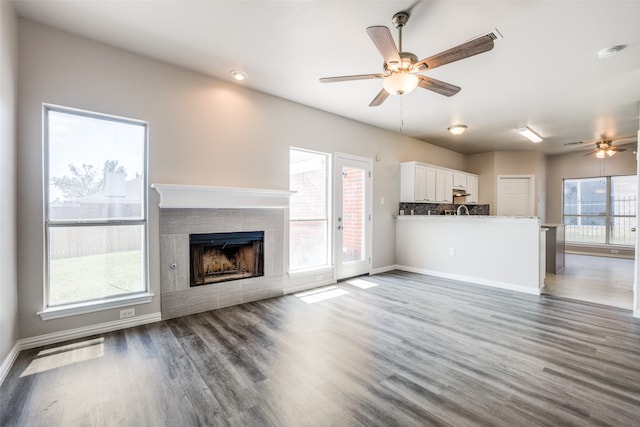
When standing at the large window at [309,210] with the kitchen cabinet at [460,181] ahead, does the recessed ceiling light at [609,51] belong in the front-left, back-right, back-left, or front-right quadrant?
front-right

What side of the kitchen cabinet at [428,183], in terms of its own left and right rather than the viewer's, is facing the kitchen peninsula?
front

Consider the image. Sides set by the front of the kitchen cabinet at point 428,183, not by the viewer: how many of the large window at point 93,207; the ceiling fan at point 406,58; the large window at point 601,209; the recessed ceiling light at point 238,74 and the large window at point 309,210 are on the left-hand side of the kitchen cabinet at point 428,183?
1

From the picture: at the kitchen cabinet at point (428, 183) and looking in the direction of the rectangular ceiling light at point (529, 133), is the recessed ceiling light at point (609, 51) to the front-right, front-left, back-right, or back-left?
front-right

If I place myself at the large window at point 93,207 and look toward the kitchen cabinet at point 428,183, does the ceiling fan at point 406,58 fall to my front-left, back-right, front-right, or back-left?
front-right

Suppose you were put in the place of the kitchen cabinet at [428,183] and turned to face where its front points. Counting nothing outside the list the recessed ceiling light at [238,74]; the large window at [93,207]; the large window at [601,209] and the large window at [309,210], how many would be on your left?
1

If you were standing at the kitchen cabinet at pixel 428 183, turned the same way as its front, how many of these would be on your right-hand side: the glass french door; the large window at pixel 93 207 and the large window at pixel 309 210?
3

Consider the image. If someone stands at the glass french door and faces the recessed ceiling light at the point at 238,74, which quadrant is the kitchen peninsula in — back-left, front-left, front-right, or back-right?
back-left

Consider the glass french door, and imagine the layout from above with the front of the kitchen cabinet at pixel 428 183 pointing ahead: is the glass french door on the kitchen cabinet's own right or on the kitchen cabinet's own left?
on the kitchen cabinet's own right

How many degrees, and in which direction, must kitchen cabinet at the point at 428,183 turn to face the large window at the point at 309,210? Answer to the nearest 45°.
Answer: approximately 90° to its right

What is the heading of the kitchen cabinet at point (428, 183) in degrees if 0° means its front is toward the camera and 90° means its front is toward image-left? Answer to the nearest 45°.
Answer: approximately 315°

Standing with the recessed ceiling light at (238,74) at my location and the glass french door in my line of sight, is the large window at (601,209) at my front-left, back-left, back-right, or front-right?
front-right

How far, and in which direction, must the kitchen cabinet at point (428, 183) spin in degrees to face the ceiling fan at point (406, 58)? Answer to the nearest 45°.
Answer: approximately 45° to its right

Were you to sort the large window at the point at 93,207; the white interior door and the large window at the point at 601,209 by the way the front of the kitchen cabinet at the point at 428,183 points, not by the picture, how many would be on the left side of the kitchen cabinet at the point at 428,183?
2
